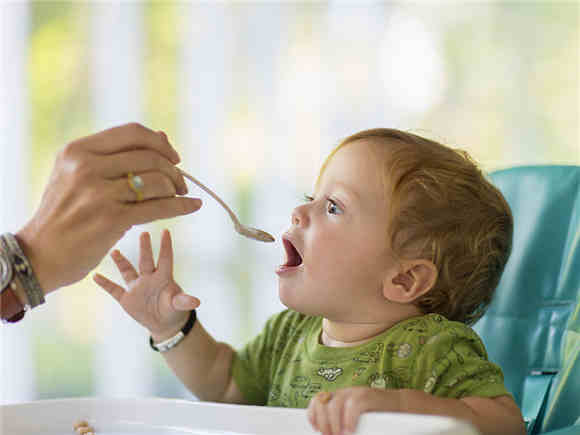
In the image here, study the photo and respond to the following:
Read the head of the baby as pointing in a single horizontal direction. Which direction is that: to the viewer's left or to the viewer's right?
to the viewer's left
